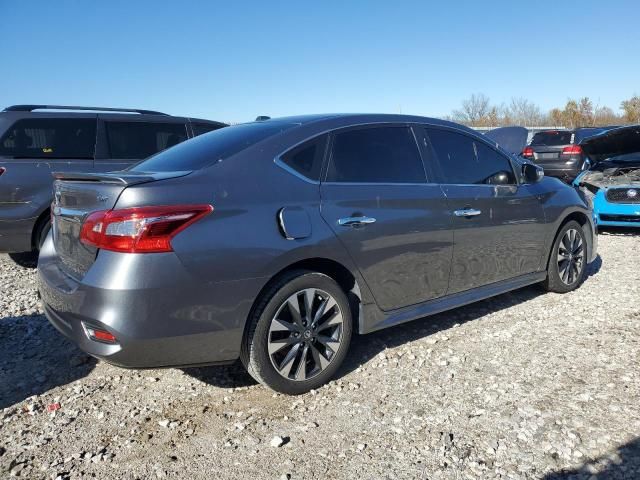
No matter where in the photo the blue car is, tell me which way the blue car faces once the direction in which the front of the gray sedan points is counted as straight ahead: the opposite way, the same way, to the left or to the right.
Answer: the opposite way

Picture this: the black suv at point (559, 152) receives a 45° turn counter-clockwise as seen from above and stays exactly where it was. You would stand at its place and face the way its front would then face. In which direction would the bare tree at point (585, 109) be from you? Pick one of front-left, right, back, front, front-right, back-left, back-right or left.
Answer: front

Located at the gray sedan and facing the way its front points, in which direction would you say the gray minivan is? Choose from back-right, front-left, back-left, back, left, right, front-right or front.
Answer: left

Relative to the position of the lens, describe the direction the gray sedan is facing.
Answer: facing away from the viewer and to the right of the viewer

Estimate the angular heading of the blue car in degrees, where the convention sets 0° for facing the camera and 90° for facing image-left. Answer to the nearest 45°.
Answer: approximately 0°

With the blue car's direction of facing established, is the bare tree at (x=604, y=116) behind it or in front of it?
behind

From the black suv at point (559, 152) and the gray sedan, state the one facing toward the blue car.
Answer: the gray sedan

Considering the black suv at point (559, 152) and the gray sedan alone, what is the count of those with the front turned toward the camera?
0

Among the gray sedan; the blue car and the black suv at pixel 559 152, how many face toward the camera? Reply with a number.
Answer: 1

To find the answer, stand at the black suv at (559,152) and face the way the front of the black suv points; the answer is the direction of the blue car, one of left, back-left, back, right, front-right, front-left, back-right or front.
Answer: back-right

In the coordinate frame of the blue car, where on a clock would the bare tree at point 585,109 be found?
The bare tree is roughly at 6 o'clock from the blue car.

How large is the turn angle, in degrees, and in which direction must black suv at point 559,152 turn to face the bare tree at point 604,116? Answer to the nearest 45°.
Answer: approximately 45° to its left

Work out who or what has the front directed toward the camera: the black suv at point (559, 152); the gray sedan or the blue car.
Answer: the blue car

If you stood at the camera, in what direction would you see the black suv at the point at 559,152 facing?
facing away from the viewer and to the right of the viewer

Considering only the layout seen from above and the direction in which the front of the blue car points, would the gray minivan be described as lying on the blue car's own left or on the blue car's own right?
on the blue car's own right

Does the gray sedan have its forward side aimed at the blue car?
yes

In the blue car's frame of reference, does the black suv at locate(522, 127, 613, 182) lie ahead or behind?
behind
